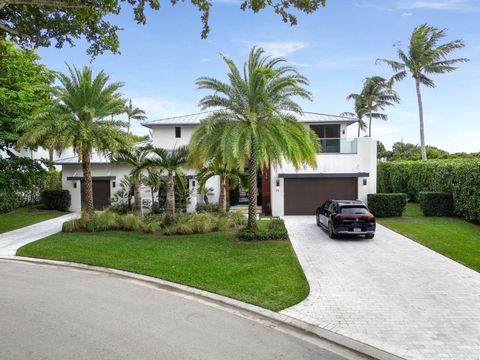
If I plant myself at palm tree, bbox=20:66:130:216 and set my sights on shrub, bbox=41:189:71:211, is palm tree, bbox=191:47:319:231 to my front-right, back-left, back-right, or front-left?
back-right

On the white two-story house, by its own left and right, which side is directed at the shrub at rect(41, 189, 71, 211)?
right

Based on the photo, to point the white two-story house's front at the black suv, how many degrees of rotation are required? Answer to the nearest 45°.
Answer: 0° — it already faces it

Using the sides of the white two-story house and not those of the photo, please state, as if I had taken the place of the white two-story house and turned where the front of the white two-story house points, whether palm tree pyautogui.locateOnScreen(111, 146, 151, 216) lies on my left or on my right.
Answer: on my right

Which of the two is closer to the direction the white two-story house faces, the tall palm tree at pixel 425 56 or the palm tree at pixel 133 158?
the palm tree

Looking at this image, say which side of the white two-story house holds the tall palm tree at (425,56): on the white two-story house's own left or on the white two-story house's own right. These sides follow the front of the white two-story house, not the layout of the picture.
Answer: on the white two-story house's own left

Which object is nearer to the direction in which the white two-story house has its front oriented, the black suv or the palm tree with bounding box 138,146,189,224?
the black suv

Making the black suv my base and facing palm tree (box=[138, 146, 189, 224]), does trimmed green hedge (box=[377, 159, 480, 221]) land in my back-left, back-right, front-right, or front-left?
back-right

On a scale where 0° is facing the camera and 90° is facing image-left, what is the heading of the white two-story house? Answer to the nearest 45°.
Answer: approximately 0°

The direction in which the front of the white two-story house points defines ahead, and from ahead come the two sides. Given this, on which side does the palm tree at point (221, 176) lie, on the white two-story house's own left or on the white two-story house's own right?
on the white two-story house's own right

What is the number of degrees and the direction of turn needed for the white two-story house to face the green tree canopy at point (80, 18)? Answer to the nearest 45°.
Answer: approximately 45° to its right

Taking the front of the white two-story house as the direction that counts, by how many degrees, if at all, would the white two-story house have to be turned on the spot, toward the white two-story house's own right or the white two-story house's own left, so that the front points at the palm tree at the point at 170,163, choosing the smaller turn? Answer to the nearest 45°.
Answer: approximately 45° to the white two-story house's own right
